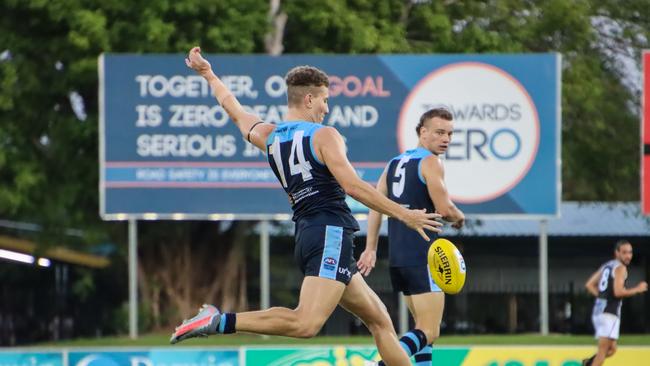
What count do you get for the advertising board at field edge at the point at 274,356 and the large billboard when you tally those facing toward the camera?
2

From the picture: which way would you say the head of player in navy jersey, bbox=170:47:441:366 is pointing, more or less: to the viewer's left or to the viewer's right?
to the viewer's right

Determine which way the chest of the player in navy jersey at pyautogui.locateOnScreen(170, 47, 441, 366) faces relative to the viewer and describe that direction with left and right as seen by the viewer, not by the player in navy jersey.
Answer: facing away from the viewer and to the right of the viewer

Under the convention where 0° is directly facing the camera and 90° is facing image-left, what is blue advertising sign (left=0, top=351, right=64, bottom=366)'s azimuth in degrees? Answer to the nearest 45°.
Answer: approximately 0°

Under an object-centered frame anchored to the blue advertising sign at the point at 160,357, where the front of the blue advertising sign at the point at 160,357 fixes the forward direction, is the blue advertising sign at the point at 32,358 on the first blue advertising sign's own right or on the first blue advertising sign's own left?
on the first blue advertising sign's own right
